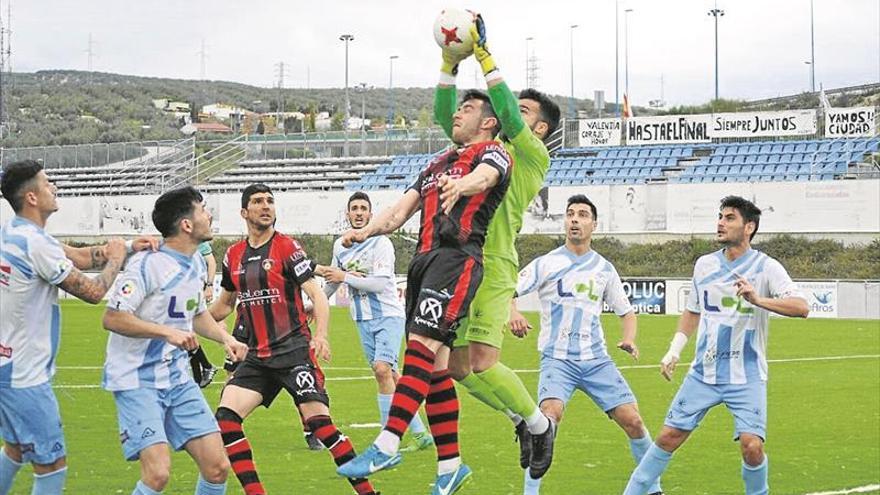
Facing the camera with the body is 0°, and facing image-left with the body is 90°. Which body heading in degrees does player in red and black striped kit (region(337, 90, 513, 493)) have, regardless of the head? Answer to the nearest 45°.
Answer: approximately 45°

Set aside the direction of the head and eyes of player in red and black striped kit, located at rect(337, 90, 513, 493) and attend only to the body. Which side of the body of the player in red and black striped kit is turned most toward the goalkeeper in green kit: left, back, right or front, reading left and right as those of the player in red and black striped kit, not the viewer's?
back

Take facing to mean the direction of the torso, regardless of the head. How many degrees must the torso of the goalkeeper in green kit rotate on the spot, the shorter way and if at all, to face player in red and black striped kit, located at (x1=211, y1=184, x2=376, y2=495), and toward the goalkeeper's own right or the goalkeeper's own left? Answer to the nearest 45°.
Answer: approximately 45° to the goalkeeper's own right
